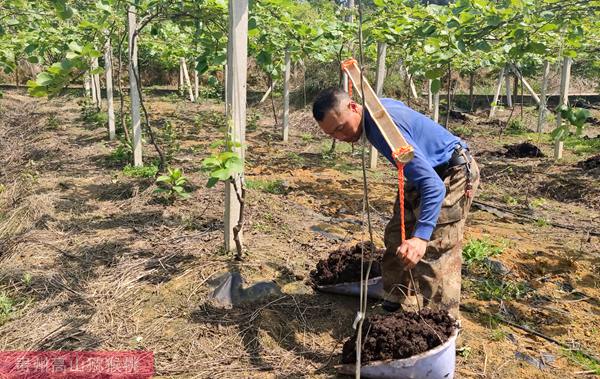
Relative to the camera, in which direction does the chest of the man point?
to the viewer's left

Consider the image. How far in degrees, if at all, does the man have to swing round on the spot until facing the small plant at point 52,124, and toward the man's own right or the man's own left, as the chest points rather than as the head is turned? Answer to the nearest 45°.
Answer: approximately 45° to the man's own right

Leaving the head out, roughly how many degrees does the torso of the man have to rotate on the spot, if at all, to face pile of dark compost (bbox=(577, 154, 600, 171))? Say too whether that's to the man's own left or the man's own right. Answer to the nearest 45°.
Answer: approximately 135° to the man's own right

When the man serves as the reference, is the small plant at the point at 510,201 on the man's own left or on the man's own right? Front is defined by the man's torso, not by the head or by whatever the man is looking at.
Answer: on the man's own right

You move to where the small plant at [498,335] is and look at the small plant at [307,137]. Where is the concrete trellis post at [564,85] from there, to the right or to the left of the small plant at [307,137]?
right

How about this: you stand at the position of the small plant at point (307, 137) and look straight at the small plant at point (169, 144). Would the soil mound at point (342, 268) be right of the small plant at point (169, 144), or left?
left

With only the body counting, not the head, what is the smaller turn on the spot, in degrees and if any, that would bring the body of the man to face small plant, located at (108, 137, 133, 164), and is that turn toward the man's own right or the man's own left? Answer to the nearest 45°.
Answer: approximately 45° to the man's own right

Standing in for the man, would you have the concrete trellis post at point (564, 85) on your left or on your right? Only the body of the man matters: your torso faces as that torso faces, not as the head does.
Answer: on your right
